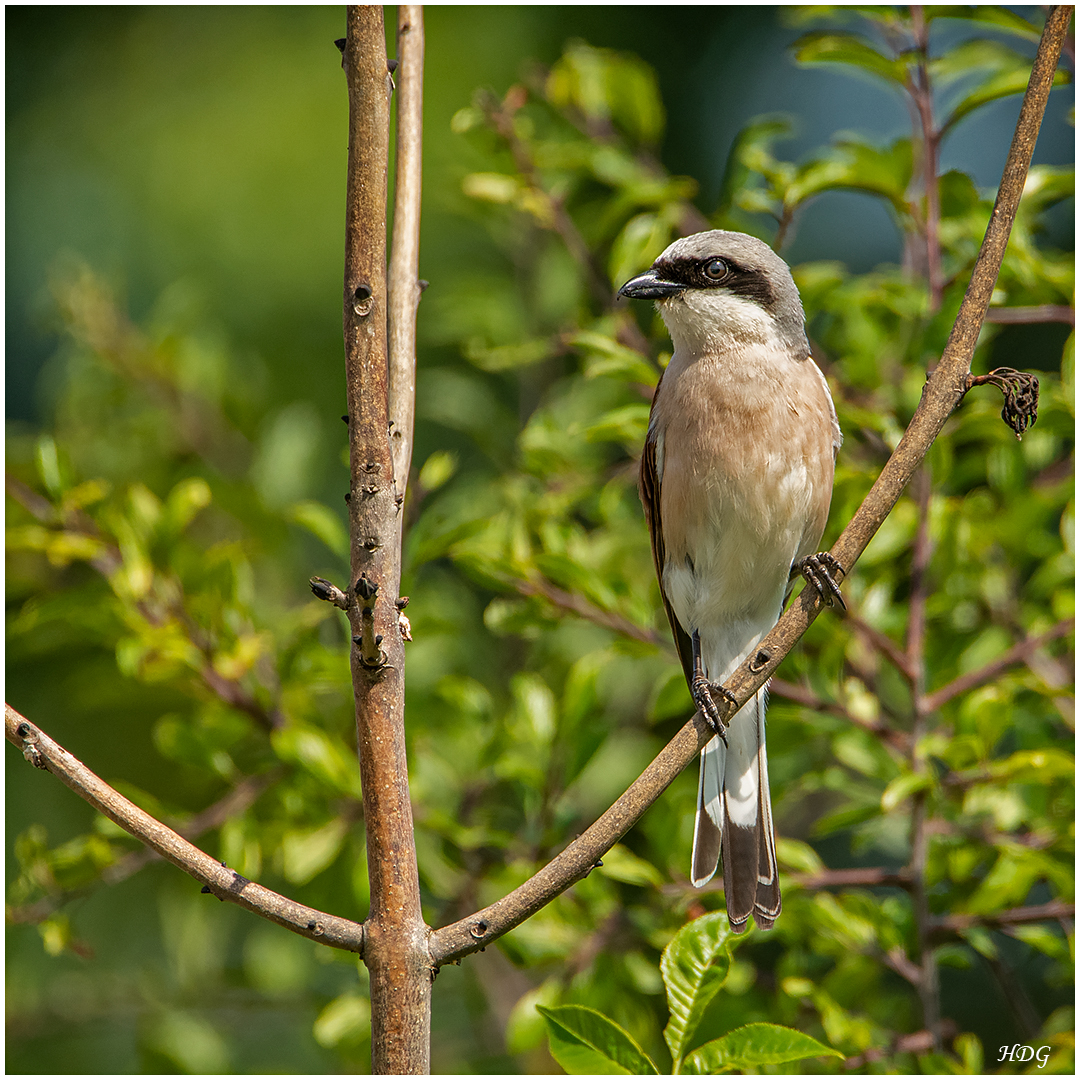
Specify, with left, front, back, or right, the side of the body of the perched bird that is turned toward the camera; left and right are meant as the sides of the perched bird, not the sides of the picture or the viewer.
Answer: front

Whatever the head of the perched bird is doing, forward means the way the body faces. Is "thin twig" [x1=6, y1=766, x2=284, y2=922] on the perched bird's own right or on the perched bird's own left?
on the perched bird's own right

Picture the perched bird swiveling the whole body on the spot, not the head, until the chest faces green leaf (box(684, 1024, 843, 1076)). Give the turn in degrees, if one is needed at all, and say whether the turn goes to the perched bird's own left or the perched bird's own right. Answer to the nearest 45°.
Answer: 0° — it already faces it

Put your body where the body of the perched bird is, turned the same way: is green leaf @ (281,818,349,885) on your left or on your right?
on your right

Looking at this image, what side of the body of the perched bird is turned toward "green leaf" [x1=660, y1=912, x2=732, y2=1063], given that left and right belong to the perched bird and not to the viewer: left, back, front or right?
front

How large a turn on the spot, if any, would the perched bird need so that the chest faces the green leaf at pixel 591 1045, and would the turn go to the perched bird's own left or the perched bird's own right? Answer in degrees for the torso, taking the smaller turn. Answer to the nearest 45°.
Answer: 0° — it already faces it
